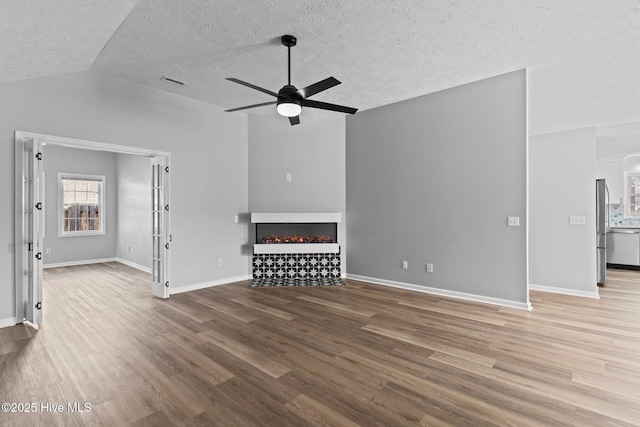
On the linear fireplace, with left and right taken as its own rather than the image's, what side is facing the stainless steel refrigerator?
left

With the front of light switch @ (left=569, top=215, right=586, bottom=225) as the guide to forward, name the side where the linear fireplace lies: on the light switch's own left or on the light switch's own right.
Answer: on the light switch's own right

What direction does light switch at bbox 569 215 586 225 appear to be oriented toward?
toward the camera

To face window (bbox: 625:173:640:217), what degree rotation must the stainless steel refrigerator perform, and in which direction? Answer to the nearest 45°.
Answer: approximately 90° to its left

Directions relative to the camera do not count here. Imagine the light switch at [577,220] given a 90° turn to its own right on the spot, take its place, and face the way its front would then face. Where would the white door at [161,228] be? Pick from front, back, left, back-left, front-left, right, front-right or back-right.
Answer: front-left

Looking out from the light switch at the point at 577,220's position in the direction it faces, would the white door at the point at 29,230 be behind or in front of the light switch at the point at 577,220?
in front

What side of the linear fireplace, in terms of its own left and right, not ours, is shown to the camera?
front

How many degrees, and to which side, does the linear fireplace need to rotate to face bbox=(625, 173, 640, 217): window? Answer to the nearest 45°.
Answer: approximately 90° to its left
